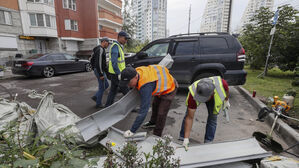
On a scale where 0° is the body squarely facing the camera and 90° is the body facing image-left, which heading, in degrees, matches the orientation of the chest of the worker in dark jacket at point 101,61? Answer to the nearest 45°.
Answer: approximately 270°

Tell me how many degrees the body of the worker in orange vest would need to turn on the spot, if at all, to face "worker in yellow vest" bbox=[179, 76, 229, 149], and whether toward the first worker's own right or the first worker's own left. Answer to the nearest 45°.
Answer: approximately 180°

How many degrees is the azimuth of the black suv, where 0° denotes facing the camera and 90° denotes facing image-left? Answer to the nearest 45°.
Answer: approximately 90°

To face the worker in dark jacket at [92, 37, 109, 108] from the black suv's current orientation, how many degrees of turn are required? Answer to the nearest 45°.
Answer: approximately 45° to its left

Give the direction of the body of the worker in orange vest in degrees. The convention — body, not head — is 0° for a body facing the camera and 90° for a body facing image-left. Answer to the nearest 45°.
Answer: approximately 90°

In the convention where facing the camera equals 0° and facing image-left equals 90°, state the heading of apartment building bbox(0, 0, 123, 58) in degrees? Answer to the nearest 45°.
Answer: approximately 315°

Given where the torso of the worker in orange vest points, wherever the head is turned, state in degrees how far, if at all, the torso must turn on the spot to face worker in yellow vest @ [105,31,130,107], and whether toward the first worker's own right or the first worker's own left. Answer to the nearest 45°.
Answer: approximately 45° to the first worker's own right

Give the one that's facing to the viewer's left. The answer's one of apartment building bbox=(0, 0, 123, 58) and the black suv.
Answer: the black suv

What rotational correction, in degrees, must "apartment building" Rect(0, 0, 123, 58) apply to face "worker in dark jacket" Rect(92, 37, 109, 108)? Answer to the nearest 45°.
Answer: approximately 45° to its right
